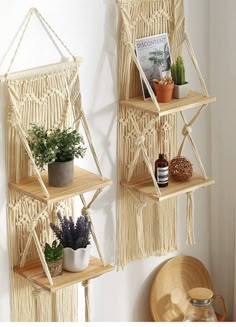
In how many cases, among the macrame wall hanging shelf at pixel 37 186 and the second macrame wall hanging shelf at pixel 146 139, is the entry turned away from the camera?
0

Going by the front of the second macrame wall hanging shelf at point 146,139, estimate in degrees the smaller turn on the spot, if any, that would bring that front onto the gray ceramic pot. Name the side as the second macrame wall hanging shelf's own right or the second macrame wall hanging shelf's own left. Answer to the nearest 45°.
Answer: approximately 90° to the second macrame wall hanging shelf's own right

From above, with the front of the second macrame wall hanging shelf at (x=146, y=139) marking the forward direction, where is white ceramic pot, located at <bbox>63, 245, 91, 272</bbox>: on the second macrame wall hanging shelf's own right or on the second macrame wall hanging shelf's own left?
on the second macrame wall hanging shelf's own right

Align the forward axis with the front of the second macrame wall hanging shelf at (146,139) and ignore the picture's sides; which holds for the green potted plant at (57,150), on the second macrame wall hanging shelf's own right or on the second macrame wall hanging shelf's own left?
on the second macrame wall hanging shelf's own right

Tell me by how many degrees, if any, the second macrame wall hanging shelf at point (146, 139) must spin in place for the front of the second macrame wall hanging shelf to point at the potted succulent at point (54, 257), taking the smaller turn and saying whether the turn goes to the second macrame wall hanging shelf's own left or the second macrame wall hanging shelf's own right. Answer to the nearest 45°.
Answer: approximately 90° to the second macrame wall hanging shelf's own right

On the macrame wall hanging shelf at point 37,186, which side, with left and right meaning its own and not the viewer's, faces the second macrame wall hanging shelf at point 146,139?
left

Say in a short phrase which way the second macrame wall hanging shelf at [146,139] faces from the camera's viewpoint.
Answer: facing the viewer and to the right of the viewer

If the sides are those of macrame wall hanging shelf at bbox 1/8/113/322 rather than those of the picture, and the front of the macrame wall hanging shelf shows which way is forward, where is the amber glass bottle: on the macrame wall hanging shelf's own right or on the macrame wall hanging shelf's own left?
on the macrame wall hanging shelf's own left
